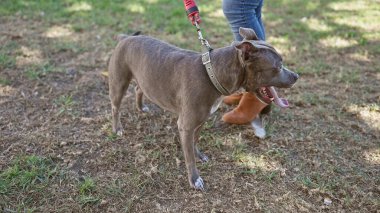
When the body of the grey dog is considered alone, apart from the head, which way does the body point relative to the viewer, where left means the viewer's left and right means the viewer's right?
facing the viewer and to the right of the viewer
